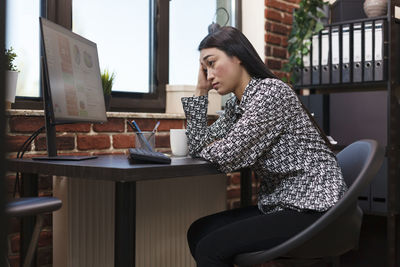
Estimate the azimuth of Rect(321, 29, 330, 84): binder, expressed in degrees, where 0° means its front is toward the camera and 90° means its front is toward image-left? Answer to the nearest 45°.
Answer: approximately 0°

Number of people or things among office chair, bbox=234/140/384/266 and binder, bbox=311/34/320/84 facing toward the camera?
1

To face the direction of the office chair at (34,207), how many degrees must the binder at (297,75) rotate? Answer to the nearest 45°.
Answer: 0° — it already faces it

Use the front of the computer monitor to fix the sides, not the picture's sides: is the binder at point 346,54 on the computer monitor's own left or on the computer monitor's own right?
on the computer monitor's own left

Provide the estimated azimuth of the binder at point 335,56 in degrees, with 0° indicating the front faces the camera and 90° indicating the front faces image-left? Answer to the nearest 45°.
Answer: approximately 0°

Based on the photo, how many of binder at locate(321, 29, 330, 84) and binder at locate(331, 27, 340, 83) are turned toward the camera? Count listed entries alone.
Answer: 2
